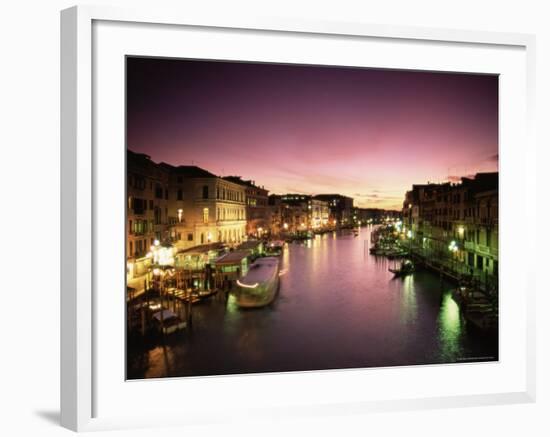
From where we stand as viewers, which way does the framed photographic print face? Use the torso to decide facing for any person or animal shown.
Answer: facing the viewer and to the right of the viewer
